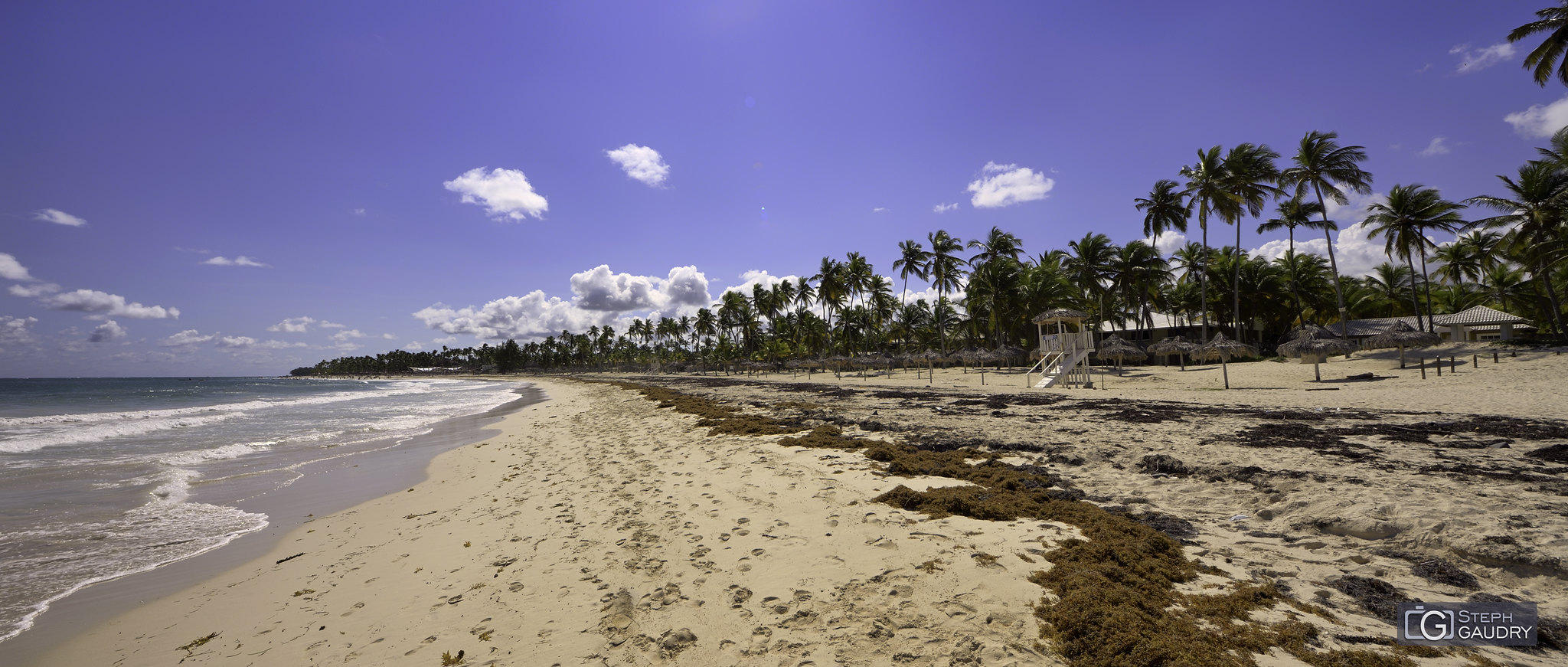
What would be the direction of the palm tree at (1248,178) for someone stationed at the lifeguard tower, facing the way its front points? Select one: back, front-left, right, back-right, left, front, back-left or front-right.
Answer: back

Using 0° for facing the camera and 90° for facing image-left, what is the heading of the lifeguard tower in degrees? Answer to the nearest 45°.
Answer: approximately 45°

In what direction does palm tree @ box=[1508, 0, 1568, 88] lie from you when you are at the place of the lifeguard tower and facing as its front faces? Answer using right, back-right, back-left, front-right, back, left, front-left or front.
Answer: back-left

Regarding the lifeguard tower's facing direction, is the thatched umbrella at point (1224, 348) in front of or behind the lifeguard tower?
behind

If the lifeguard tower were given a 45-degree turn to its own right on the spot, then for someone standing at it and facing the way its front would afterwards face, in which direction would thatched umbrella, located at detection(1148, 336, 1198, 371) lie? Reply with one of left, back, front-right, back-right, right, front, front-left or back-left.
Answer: back-right

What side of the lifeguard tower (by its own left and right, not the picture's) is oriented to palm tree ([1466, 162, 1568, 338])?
back

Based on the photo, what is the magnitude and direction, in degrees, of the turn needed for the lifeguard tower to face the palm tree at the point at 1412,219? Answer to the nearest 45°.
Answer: approximately 180°

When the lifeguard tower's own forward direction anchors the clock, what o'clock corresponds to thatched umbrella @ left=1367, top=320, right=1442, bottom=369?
The thatched umbrella is roughly at 7 o'clock from the lifeguard tower.

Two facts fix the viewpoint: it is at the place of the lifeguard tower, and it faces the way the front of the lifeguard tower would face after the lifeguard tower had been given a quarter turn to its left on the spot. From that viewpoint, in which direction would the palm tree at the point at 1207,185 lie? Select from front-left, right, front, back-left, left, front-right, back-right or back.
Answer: left

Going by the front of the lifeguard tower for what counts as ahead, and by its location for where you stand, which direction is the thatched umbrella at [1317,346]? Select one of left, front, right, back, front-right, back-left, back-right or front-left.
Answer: back-left
